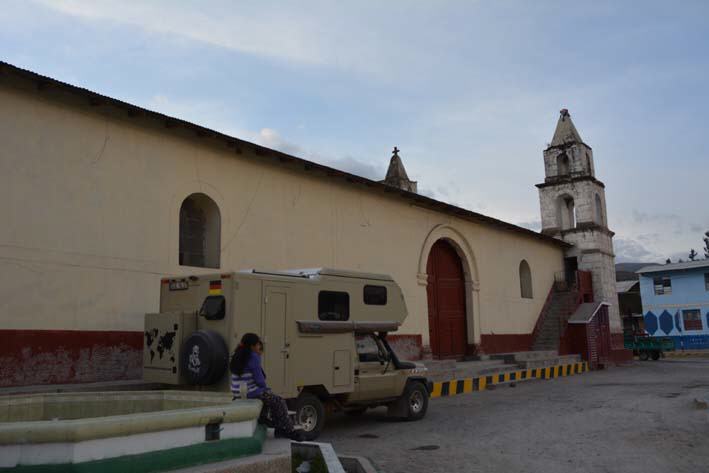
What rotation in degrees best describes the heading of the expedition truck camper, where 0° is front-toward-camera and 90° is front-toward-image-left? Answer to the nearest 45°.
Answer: approximately 225°

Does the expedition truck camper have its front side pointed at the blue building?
yes

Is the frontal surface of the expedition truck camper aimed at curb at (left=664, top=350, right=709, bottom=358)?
yes

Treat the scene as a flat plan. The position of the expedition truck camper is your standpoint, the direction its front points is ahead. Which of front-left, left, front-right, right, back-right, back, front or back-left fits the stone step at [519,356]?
front

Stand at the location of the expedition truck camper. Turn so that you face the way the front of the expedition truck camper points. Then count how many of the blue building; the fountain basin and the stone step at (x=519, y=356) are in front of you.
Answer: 2

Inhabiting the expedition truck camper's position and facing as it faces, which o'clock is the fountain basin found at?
The fountain basin is roughly at 5 o'clock from the expedition truck camper.

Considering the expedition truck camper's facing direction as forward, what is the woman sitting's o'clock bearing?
The woman sitting is roughly at 5 o'clock from the expedition truck camper.

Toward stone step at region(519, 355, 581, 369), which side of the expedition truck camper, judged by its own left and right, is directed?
front

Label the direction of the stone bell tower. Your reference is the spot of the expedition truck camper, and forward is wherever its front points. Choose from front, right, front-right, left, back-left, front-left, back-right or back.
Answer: front

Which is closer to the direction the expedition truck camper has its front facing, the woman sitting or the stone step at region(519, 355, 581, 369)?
the stone step

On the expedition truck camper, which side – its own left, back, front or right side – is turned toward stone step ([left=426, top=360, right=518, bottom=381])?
front

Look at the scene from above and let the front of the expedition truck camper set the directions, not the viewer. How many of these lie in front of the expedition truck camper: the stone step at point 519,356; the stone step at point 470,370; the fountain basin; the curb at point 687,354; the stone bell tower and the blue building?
5
